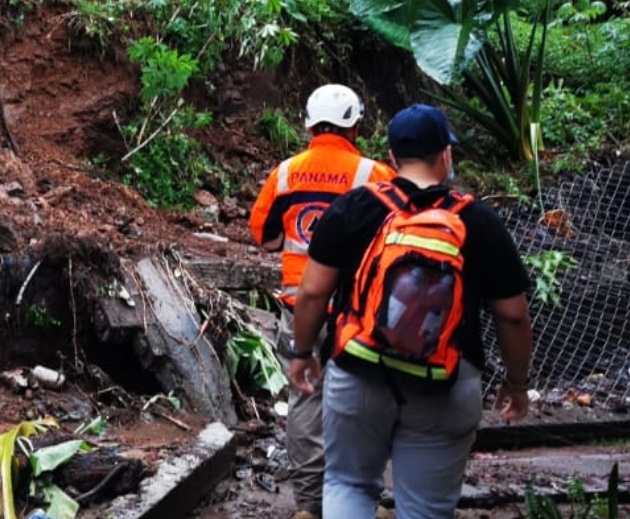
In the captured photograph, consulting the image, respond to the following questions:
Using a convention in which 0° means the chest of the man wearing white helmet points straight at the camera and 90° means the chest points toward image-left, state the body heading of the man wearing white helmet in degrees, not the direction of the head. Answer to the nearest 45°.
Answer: approximately 180°

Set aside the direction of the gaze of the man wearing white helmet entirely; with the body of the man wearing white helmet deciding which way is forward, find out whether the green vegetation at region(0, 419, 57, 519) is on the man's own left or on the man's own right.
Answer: on the man's own left

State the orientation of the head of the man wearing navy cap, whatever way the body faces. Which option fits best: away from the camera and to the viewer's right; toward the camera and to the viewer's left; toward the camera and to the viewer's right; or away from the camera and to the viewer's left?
away from the camera and to the viewer's right

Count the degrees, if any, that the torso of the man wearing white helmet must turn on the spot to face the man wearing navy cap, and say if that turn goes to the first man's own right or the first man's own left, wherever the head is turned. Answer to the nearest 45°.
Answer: approximately 180°

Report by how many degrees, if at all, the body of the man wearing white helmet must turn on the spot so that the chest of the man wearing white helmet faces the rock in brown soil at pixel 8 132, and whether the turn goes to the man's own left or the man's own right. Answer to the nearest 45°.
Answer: approximately 45° to the man's own left

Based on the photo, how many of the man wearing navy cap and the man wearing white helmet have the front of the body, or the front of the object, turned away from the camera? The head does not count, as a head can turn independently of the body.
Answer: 2

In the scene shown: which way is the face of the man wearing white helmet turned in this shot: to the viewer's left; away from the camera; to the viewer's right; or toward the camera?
away from the camera

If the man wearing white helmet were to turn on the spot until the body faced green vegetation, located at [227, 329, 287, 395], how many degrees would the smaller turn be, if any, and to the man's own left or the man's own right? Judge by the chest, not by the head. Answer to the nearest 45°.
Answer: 0° — they already face it

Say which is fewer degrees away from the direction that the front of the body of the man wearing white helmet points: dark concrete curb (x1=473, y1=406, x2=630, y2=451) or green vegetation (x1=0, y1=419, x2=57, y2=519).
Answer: the dark concrete curb

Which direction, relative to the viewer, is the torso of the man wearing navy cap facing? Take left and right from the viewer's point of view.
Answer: facing away from the viewer
